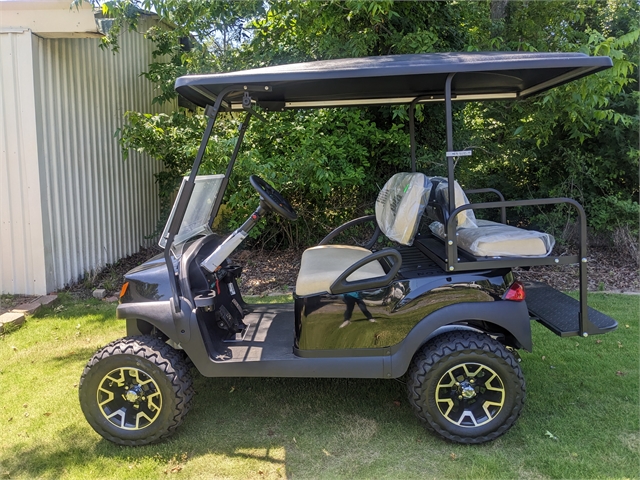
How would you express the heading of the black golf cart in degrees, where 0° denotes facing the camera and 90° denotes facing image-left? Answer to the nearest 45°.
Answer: approximately 90°
